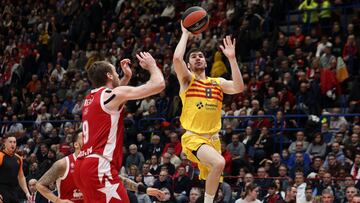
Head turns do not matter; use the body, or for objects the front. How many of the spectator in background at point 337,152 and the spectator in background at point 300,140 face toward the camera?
2

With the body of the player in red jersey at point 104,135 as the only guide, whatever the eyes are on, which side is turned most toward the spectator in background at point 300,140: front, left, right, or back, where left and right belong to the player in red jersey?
front

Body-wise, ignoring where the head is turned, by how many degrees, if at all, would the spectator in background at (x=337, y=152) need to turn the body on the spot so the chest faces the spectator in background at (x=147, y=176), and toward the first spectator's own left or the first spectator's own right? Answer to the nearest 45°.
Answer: approximately 90° to the first spectator's own right

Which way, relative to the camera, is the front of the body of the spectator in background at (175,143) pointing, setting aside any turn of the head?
toward the camera

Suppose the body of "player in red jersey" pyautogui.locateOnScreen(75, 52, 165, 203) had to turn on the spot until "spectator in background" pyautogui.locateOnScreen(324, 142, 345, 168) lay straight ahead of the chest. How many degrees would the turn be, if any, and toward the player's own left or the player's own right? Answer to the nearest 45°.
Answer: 0° — they already face them

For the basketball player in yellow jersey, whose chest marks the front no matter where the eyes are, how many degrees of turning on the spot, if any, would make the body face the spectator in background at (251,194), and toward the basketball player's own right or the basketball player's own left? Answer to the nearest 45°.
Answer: approximately 135° to the basketball player's own left

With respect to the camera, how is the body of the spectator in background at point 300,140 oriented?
toward the camera

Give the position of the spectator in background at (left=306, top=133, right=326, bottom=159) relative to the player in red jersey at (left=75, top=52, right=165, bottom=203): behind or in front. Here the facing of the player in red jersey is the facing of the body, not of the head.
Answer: in front

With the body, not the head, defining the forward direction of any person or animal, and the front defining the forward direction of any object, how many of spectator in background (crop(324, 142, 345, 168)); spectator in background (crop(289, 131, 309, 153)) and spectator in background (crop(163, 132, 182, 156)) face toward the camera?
3

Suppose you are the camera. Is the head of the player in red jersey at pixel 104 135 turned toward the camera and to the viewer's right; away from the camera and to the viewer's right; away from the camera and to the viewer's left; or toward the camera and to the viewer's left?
away from the camera and to the viewer's right
